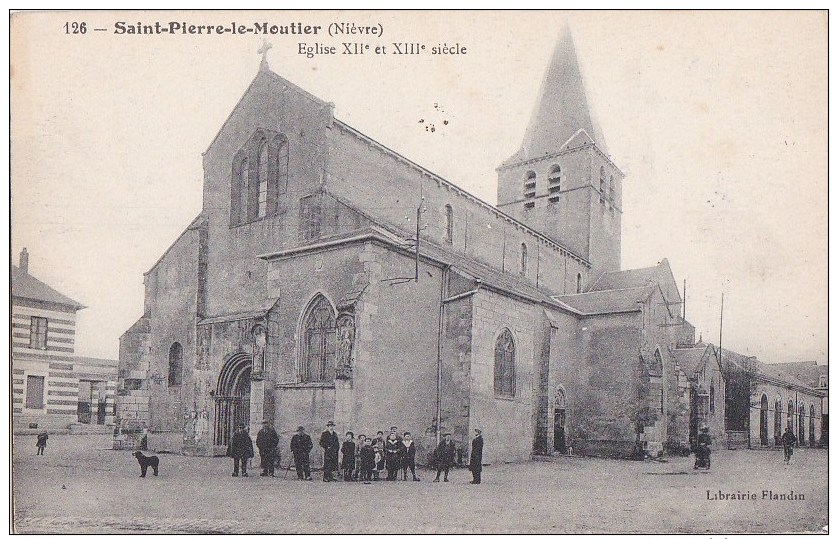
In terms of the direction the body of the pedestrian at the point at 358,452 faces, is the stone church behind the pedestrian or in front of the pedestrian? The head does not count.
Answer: behind

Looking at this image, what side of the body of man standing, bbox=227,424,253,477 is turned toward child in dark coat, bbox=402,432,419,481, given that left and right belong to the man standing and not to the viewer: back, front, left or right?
left

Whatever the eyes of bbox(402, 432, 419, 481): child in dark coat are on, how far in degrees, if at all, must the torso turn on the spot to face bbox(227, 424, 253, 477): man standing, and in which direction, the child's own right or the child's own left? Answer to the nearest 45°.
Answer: approximately 90° to the child's own right

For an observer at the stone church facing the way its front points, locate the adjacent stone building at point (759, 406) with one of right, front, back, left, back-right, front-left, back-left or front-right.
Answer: back
